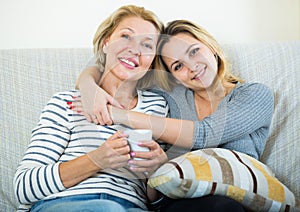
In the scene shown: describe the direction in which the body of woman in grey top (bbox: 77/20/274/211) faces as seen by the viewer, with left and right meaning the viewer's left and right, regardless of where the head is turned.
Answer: facing the viewer and to the left of the viewer

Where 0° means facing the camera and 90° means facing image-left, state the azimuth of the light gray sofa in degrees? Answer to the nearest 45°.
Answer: approximately 0°
